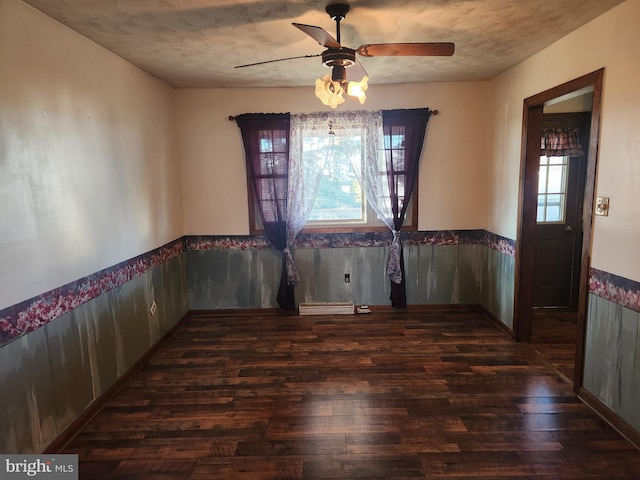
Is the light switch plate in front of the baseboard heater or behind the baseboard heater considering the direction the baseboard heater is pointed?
in front

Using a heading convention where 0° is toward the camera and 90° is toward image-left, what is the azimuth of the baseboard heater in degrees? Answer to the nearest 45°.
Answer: approximately 0°
